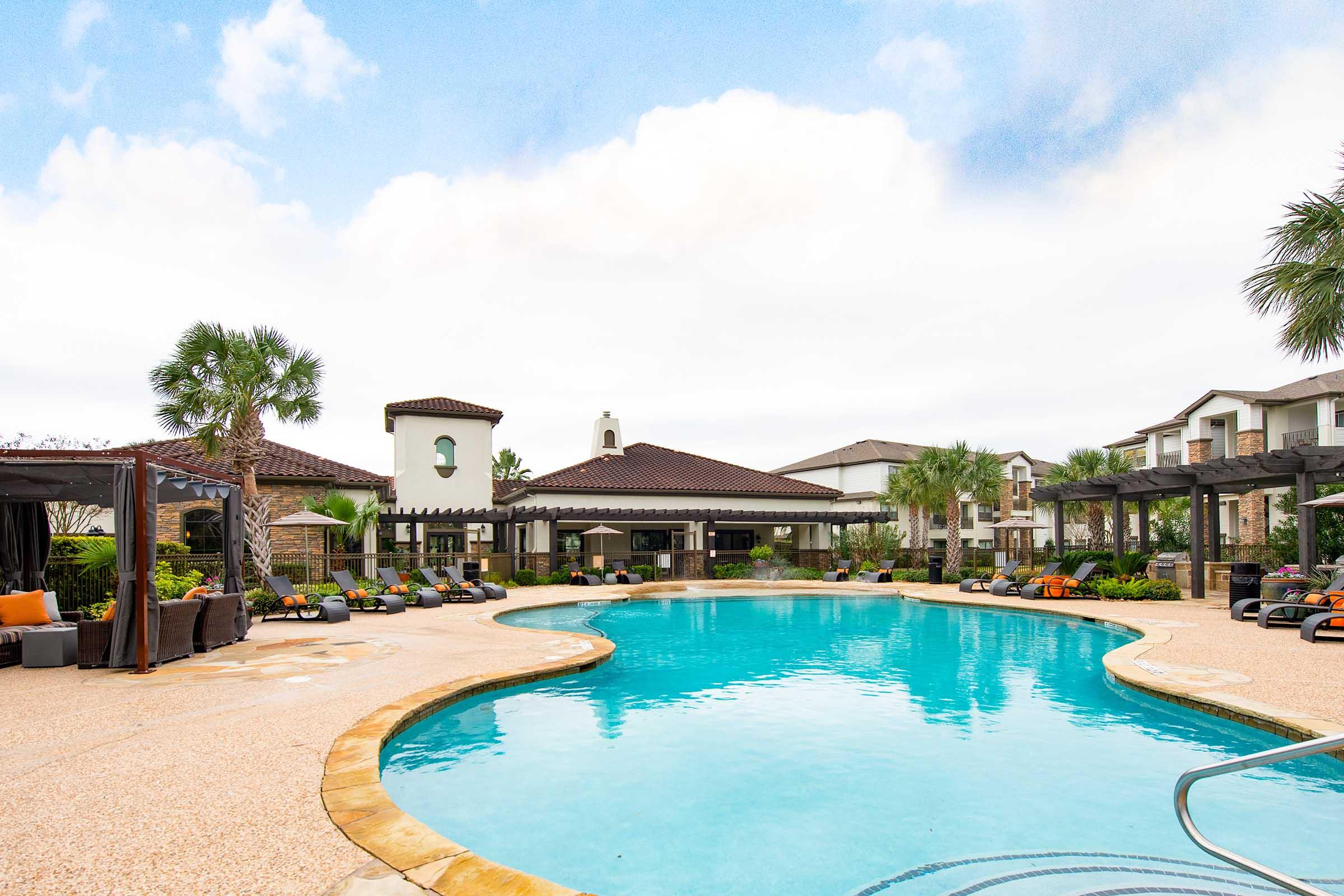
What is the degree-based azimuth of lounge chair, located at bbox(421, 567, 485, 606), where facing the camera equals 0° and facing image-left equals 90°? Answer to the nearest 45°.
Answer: approximately 315°

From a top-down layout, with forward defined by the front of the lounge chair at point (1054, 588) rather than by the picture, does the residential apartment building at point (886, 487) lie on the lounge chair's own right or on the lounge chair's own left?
on the lounge chair's own right

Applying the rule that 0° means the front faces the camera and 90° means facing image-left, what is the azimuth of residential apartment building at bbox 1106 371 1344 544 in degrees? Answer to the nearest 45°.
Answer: approximately 45°

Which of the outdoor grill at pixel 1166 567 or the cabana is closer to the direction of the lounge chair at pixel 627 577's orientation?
the outdoor grill

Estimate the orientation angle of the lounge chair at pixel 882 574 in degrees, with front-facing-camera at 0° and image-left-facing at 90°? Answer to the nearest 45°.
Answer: approximately 45°

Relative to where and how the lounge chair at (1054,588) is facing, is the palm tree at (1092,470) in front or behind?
behind
